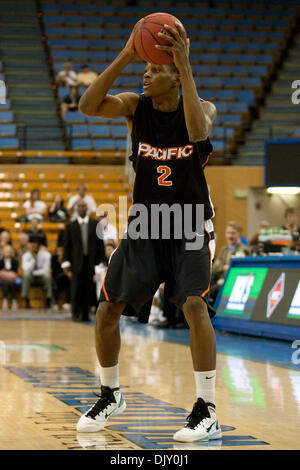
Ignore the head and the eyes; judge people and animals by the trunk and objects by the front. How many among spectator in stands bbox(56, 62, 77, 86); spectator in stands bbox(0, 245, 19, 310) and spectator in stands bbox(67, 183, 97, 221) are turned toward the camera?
3

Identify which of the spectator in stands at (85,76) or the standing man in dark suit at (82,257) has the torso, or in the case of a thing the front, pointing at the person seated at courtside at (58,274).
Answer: the spectator in stands at (85,76)

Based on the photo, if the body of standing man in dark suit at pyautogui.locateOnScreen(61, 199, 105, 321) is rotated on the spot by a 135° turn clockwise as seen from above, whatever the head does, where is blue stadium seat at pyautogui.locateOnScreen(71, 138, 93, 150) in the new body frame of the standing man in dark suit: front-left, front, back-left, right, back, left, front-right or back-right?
front-right

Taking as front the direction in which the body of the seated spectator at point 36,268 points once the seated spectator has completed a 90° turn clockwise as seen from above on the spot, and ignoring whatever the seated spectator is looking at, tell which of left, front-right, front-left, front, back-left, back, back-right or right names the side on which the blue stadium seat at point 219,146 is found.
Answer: back-right

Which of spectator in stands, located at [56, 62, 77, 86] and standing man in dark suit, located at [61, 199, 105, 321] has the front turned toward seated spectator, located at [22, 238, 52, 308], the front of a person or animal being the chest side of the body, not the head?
the spectator in stands

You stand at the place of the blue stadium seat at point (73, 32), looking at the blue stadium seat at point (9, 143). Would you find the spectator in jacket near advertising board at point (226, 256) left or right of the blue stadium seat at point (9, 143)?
left

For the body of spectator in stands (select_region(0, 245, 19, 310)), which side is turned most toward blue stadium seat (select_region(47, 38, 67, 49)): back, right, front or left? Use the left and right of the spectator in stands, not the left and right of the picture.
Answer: back

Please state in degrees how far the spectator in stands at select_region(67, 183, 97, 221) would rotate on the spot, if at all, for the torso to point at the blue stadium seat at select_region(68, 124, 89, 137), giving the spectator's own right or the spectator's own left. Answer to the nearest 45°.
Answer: approximately 180°

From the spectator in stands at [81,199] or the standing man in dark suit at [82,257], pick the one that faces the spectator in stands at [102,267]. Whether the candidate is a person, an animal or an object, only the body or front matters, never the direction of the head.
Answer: the spectator in stands at [81,199]

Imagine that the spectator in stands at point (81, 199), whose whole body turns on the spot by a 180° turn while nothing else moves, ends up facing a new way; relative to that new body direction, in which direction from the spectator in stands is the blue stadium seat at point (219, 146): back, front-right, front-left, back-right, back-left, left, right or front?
front-right

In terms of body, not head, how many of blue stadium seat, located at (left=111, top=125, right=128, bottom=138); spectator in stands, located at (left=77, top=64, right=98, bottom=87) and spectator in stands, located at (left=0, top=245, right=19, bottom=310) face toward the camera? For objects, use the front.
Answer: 3

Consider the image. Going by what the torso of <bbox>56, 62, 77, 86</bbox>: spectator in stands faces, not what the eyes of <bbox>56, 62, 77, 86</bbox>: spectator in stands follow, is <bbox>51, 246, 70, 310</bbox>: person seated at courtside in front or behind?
in front

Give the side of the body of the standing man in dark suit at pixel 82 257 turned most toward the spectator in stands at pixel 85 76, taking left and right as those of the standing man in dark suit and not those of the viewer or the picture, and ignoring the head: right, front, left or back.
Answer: back

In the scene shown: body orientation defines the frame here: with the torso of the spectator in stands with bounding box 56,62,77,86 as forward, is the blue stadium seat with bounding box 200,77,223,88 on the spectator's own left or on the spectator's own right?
on the spectator's own left

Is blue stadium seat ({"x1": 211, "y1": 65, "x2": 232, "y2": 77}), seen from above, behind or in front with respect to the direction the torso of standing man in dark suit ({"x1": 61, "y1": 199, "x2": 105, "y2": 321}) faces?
behind
